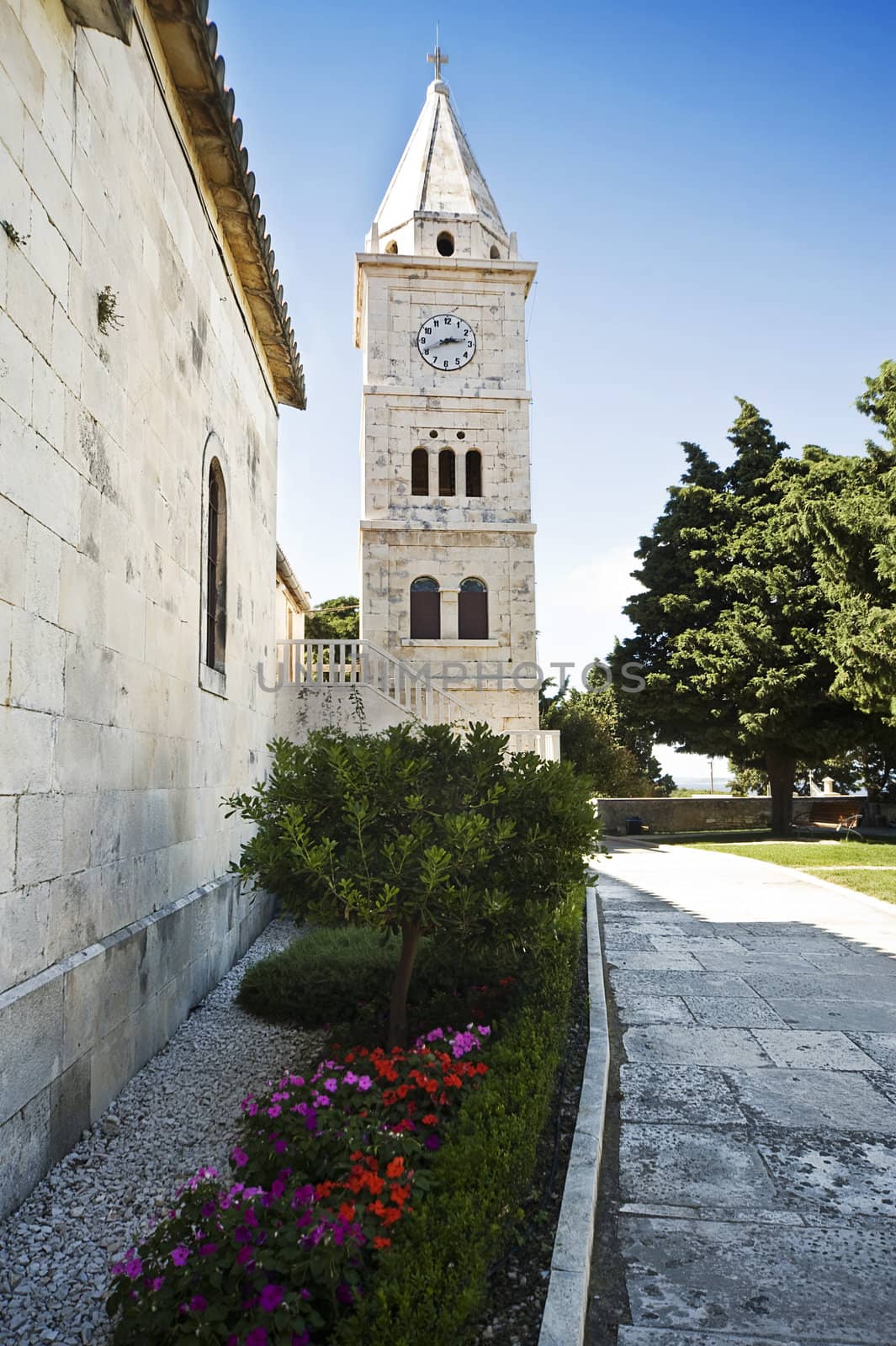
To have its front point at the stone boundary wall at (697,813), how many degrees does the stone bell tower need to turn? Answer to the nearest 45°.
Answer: approximately 135° to its left

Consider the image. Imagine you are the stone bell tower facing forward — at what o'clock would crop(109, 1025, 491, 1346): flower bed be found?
The flower bed is roughly at 12 o'clock from the stone bell tower.

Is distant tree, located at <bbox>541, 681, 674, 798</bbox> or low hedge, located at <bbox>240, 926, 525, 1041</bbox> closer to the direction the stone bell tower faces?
the low hedge

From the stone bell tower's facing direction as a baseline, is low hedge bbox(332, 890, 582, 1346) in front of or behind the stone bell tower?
in front

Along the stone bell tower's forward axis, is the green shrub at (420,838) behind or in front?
in front

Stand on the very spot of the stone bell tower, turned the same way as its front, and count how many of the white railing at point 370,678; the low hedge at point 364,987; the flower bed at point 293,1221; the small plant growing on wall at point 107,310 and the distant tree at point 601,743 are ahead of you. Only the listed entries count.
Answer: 4

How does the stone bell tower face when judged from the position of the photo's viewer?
facing the viewer

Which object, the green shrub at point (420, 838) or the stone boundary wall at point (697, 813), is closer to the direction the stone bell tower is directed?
the green shrub

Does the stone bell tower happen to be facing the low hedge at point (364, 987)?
yes

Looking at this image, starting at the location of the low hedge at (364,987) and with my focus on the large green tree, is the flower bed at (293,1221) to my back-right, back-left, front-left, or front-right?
back-right

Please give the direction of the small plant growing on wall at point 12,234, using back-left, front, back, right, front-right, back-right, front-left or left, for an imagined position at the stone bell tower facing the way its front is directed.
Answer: front

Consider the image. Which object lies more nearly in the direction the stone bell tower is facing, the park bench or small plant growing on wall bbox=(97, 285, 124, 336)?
the small plant growing on wall

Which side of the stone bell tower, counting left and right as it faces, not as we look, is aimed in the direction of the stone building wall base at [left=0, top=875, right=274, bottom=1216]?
front

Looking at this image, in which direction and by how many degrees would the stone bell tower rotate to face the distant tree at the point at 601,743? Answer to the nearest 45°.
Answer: approximately 135° to its left
